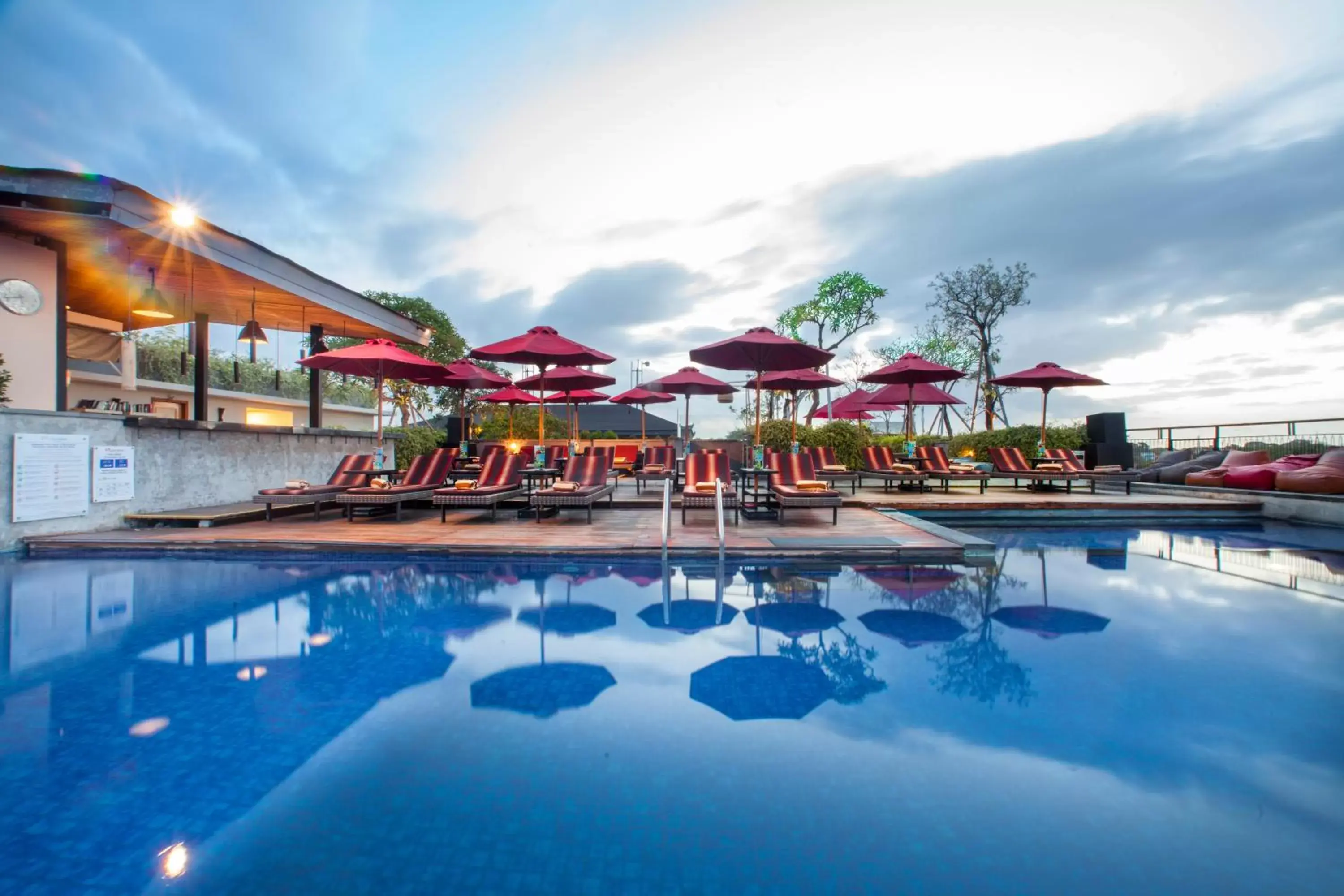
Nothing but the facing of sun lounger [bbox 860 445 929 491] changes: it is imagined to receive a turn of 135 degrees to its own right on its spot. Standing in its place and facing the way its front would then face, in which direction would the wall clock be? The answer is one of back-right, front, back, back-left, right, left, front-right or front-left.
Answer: front-left

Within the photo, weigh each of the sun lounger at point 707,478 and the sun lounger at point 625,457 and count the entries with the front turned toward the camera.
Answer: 2

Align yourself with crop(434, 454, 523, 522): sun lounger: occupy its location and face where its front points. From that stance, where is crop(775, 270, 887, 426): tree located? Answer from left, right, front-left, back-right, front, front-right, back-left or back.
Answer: back

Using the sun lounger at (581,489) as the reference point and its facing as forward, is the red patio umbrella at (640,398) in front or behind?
behind

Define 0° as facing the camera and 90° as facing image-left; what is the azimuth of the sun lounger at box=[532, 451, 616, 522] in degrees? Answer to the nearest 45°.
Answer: approximately 45°

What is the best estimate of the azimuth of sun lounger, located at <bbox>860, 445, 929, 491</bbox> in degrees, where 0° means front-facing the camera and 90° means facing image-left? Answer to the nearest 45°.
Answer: approximately 315°

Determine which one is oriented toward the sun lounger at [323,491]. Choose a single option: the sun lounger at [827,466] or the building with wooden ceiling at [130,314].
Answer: the building with wooden ceiling

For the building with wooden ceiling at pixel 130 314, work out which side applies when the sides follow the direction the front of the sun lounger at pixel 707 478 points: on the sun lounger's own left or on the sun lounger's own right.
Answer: on the sun lounger's own right

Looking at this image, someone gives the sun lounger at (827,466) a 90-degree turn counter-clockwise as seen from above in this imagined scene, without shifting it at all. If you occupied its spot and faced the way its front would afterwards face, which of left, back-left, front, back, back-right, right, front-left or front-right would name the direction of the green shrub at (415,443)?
back-left

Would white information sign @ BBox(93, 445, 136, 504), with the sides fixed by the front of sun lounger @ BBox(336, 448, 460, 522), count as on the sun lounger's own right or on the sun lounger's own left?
on the sun lounger's own right

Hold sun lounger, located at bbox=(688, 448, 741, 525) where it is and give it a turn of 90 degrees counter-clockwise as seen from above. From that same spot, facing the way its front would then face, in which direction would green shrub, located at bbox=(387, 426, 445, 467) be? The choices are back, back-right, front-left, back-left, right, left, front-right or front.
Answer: back-left

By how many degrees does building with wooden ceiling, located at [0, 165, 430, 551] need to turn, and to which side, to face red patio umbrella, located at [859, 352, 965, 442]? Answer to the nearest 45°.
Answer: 0° — it already faces it
